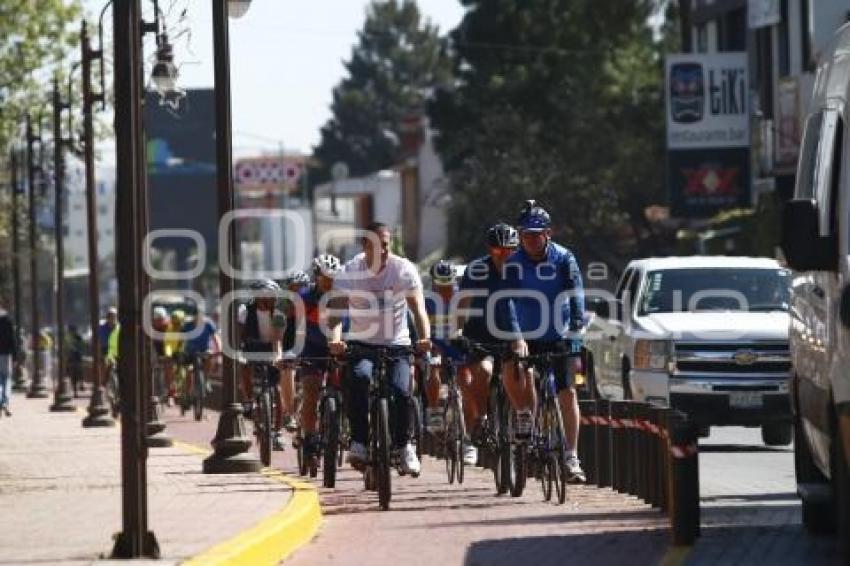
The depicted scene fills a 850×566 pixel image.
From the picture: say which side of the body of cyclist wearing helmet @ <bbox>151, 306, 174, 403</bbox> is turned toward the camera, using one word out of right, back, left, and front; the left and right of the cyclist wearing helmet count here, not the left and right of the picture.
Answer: front

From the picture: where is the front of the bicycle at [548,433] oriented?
toward the camera

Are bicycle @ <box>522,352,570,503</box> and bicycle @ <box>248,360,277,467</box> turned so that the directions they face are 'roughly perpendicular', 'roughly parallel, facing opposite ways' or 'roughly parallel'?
roughly parallel

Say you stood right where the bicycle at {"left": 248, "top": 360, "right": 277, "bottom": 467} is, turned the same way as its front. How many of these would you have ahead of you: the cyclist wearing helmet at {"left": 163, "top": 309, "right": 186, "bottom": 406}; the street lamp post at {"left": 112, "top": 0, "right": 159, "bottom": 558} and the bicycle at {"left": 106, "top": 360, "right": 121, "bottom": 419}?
1

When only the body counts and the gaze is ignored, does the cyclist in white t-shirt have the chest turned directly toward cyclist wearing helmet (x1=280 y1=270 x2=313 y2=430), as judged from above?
no

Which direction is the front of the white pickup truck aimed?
toward the camera

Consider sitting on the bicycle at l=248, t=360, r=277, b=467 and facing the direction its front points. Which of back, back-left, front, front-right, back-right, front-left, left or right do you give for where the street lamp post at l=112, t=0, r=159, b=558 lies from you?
front

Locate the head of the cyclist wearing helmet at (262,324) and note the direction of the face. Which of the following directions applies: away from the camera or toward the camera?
toward the camera

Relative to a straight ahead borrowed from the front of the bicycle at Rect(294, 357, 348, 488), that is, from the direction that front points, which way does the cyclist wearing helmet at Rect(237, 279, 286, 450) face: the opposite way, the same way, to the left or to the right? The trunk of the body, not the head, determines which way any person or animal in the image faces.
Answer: the same way

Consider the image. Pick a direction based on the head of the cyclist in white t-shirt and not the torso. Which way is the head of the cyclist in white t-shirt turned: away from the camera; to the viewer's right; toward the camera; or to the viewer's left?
toward the camera

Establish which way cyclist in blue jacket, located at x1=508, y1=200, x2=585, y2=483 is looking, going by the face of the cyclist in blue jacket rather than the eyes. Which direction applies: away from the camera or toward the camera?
toward the camera

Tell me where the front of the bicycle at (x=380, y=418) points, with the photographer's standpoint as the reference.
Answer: facing the viewer

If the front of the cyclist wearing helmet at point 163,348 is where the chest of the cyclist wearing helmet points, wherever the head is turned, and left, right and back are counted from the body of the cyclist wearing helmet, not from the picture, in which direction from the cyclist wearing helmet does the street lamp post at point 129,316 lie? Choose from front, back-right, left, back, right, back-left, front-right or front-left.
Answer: front

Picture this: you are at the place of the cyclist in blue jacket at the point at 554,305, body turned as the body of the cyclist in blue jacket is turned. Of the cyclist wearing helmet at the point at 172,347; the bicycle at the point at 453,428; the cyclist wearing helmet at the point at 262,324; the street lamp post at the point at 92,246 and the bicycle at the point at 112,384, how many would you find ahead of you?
0

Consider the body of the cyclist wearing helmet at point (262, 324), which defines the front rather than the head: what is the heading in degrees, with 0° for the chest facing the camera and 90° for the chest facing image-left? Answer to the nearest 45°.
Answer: approximately 0°
